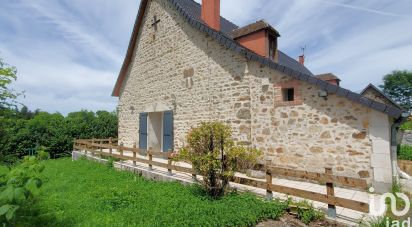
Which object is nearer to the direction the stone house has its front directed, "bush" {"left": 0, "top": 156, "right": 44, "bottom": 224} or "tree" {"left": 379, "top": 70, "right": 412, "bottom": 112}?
the bush

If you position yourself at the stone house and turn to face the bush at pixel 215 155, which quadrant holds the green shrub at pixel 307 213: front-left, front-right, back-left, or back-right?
front-left

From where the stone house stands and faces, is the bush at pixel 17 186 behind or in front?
in front

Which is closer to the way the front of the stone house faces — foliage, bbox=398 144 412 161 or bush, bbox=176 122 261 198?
the bush

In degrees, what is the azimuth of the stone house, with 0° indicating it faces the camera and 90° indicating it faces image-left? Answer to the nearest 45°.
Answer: approximately 45°

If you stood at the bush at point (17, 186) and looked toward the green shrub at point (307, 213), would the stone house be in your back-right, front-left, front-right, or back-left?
front-left

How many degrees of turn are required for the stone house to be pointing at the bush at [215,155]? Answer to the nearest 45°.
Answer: approximately 45° to its left

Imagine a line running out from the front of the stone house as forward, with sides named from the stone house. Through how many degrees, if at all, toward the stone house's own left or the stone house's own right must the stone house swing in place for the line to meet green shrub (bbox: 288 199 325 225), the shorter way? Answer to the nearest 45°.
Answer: approximately 45° to the stone house's own left

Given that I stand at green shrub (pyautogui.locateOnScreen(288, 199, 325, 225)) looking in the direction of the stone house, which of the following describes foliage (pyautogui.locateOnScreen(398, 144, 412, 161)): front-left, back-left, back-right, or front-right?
front-right

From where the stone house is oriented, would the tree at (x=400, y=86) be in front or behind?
behind
